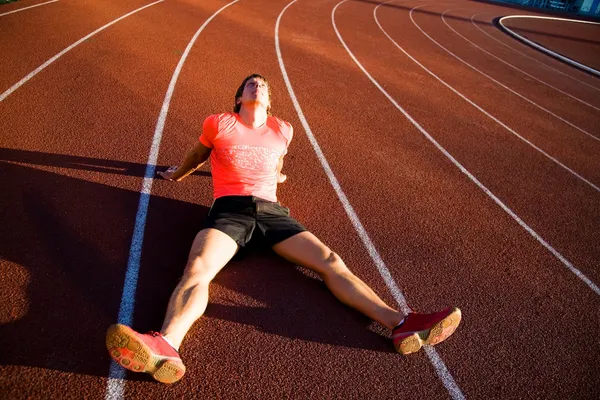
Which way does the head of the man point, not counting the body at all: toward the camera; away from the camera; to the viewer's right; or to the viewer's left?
toward the camera

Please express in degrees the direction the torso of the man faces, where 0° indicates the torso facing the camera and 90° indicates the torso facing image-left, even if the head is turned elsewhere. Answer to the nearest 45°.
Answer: approximately 0°
